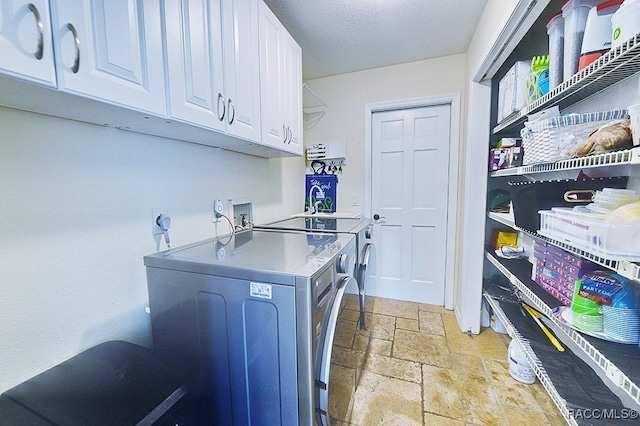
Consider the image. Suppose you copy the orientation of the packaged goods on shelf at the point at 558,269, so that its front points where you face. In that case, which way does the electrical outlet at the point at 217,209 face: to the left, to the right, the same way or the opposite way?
the opposite way

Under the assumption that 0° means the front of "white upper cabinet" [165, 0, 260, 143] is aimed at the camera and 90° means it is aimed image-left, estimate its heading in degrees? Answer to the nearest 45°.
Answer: approximately 315°

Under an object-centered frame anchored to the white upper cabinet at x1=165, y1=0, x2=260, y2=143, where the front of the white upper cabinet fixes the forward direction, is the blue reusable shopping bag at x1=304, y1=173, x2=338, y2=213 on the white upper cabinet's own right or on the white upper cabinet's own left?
on the white upper cabinet's own left

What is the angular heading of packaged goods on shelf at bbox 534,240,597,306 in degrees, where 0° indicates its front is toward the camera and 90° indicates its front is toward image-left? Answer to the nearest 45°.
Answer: approximately 45°

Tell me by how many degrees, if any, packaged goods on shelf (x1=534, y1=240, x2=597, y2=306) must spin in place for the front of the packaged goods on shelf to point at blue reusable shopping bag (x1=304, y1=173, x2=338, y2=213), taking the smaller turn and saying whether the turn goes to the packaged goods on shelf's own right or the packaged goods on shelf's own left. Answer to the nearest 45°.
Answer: approximately 45° to the packaged goods on shelf's own right

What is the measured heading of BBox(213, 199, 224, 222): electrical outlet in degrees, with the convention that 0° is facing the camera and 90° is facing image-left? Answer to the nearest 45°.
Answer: approximately 315°

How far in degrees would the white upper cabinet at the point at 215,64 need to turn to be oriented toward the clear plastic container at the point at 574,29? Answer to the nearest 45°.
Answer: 0° — it already faces it

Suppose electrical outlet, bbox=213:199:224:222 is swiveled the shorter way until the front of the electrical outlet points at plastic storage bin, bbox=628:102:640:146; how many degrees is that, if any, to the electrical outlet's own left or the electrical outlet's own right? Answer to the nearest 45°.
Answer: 0° — it already faces it
